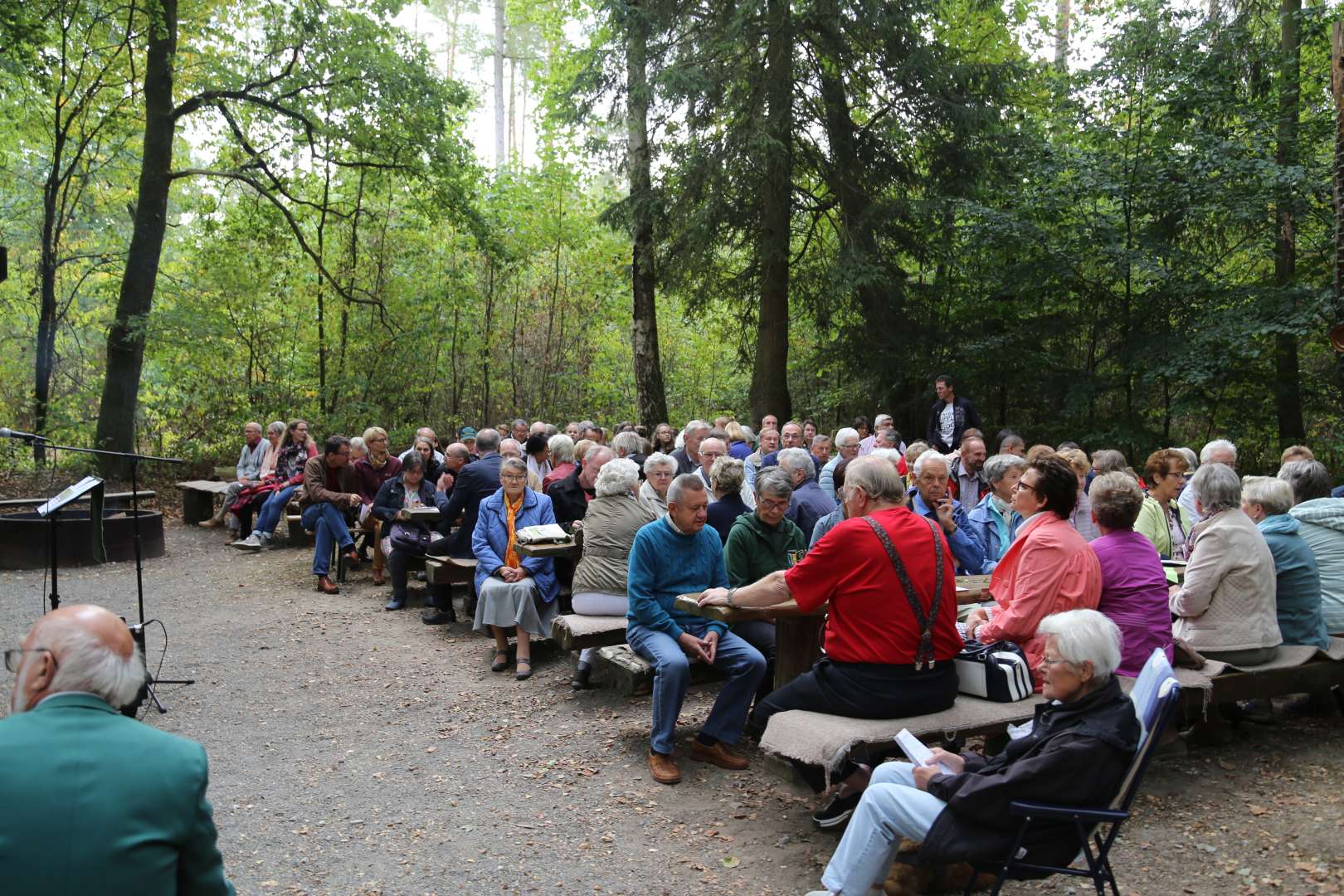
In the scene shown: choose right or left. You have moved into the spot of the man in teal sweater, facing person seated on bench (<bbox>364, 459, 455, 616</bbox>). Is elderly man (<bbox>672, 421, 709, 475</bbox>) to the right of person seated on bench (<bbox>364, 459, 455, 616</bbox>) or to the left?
right

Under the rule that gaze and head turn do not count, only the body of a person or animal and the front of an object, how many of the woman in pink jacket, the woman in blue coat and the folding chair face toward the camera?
1

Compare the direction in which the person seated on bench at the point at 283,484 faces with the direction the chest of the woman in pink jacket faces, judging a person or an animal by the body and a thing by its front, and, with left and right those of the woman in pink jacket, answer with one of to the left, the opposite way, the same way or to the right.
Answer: to the left

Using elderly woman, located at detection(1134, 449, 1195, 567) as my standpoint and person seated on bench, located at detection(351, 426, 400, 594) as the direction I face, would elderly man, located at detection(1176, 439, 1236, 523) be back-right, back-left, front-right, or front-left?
back-right

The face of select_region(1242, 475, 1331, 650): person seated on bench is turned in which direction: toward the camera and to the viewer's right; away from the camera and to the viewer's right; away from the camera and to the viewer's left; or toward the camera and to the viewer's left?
away from the camera and to the viewer's left

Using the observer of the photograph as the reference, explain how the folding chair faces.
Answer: facing to the left of the viewer

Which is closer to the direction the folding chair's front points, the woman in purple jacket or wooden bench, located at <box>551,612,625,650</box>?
the wooden bench

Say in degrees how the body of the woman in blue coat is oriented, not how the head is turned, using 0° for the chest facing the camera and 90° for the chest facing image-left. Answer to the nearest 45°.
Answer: approximately 0°

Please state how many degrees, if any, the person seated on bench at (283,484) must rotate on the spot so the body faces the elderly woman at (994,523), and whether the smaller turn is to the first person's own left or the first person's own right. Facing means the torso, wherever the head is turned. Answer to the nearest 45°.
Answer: approximately 90° to the first person's own left

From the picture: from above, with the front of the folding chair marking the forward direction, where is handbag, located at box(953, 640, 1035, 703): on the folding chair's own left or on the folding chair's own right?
on the folding chair's own right

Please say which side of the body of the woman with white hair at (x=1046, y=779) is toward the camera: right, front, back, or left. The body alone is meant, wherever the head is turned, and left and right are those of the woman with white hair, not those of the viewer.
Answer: left

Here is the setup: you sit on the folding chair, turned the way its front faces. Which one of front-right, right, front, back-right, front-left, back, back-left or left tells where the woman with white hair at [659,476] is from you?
front-right

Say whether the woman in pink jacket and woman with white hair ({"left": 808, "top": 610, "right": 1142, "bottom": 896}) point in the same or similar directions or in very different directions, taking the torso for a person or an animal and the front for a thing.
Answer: same or similar directions
